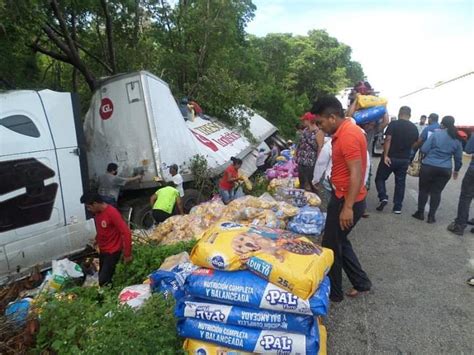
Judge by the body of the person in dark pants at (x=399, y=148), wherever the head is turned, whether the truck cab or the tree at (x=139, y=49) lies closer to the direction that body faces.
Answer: the tree

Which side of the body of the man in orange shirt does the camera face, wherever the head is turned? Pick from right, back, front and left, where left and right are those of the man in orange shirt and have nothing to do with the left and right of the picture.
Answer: left

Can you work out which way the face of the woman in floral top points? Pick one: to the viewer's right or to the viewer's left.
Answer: to the viewer's left

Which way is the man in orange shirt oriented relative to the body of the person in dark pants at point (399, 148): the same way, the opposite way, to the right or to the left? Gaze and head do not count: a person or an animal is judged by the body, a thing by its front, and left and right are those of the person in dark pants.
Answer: to the left

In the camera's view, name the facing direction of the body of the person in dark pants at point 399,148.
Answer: away from the camera

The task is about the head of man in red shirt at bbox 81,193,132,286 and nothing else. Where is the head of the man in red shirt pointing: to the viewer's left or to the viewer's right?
to the viewer's left

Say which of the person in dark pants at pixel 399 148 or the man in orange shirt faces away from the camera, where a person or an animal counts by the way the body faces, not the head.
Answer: the person in dark pants

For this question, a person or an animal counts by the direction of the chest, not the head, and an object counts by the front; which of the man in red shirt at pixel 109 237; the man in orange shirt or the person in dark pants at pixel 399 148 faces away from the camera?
the person in dark pants

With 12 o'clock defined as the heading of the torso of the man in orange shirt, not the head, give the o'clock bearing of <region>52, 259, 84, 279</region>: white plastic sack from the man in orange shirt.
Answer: The white plastic sack is roughly at 12 o'clock from the man in orange shirt.

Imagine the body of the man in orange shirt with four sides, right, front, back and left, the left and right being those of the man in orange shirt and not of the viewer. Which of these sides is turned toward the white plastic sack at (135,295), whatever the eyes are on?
front

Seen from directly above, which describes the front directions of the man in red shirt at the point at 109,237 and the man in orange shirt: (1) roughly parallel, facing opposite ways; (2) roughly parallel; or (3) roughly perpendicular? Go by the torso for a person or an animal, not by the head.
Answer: roughly perpendicular

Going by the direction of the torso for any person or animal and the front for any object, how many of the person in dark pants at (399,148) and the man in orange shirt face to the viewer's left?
1
